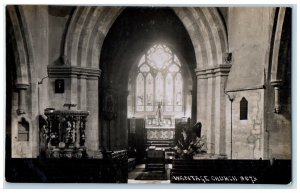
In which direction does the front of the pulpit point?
toward the camera

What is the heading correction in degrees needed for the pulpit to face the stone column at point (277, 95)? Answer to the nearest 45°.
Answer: approximately 90° to its left

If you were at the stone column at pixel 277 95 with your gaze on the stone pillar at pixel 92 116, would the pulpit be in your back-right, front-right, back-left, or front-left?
front-left

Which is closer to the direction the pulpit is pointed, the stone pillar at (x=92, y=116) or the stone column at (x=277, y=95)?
the stone column

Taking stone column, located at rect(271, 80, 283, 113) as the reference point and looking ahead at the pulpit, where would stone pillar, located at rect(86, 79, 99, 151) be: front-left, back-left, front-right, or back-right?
front-right
